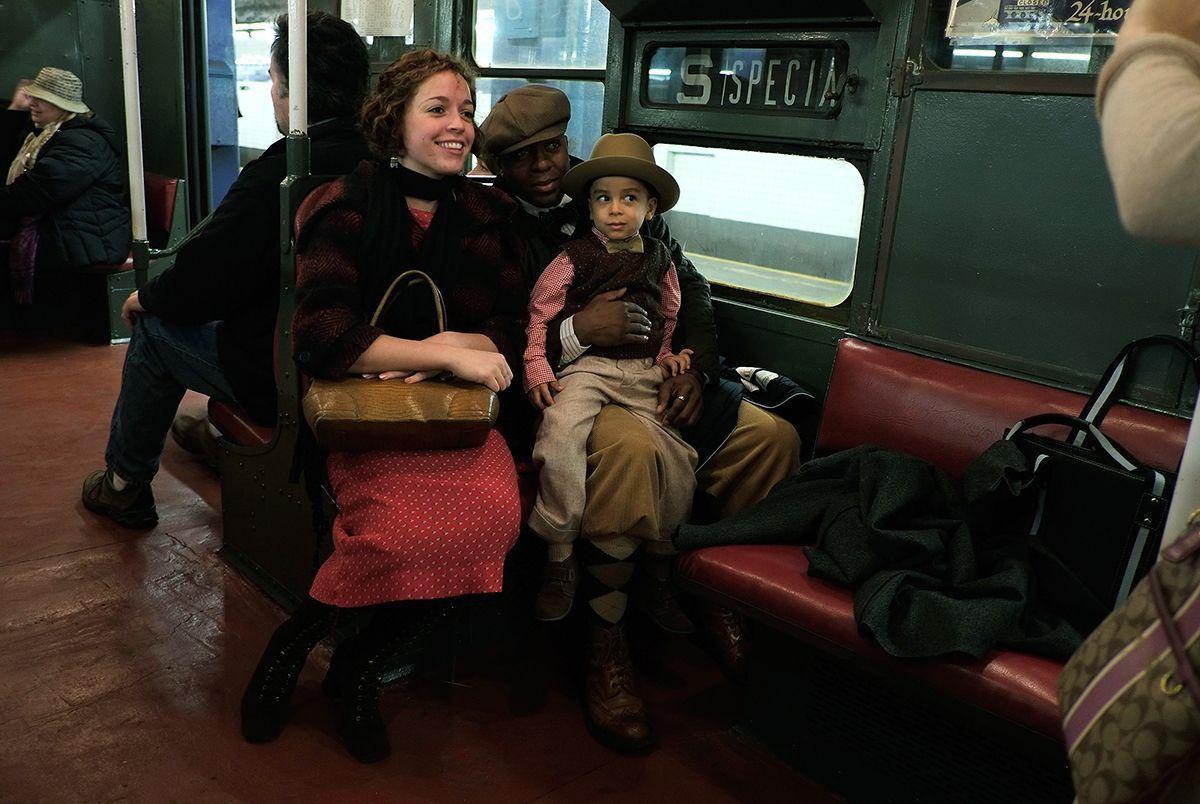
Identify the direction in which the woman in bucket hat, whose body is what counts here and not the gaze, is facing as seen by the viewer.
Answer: to the viewer's left

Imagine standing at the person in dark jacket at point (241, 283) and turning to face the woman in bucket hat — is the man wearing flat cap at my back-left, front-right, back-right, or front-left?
back-right

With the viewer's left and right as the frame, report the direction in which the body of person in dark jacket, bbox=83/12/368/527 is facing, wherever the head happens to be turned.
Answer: facing away from the viewer and to the left of the viewer

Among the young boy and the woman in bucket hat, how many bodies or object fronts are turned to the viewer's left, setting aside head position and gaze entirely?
1

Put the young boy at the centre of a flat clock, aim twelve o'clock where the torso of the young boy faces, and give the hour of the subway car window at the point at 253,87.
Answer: The subway car window is roughly at 5 o'clock from the young boy.

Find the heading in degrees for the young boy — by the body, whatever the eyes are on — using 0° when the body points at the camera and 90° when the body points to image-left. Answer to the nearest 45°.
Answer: approximately 0°

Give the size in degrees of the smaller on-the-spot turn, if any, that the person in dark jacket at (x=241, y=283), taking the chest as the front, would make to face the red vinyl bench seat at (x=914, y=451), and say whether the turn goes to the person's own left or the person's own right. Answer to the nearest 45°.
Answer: approximately 180°

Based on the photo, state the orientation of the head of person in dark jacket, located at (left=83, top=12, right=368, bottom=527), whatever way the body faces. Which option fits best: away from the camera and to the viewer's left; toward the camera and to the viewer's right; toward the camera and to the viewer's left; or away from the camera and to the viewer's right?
away from the camera and to the viewer's left
